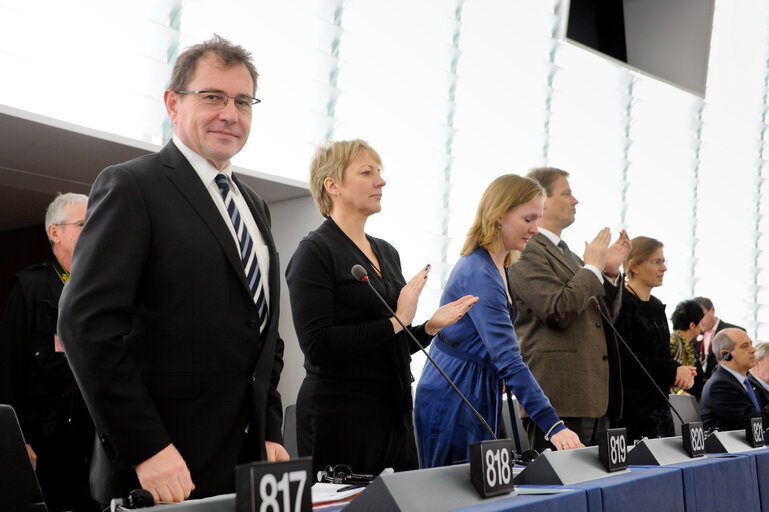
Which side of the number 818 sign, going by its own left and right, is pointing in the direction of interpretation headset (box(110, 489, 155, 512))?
right

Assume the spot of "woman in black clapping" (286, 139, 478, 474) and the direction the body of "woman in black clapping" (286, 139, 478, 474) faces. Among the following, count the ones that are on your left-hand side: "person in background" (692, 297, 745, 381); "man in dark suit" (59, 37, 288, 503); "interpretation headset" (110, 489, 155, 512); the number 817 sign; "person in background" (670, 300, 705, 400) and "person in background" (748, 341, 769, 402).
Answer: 3

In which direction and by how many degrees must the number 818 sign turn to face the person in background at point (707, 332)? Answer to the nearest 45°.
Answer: approximately 135° to its left

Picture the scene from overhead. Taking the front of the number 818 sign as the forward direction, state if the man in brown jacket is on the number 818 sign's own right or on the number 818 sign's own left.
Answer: on the number 818 sign's own left

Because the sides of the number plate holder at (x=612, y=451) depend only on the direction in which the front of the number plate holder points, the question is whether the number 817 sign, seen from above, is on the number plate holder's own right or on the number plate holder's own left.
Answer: on the number plate holder's own right

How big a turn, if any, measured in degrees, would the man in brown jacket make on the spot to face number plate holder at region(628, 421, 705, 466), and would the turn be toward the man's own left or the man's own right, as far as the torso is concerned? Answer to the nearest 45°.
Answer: approximately 45° to the man's own right

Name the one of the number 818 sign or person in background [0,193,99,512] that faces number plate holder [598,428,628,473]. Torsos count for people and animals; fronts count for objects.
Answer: the person in background

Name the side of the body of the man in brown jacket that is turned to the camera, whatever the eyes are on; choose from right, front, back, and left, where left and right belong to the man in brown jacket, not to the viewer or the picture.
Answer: right

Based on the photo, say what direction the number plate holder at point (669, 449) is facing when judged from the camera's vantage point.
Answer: facing the viewer and to the right of the viewer

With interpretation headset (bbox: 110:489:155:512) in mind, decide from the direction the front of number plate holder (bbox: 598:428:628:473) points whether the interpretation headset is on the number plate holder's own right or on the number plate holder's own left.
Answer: on the number plate holder's own right

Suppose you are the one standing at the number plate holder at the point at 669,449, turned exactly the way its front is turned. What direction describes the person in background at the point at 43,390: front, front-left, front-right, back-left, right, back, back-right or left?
back-right

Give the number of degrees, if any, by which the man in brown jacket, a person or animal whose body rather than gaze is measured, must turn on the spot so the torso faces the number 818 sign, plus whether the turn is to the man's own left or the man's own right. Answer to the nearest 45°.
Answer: approximately 90° to the man's own right

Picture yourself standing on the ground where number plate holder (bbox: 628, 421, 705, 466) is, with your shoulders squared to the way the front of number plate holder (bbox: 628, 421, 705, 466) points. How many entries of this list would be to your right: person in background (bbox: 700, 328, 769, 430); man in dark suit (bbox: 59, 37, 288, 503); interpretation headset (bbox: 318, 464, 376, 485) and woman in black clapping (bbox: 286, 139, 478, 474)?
3

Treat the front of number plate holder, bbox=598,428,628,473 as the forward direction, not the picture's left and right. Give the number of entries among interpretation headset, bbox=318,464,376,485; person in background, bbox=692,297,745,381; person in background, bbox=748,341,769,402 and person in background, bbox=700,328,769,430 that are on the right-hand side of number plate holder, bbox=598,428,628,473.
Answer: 1

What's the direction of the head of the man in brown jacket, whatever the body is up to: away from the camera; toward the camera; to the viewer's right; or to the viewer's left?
to the viewer's right

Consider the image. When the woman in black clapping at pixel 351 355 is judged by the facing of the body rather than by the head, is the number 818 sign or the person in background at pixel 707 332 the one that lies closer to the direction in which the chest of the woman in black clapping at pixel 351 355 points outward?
the number 818 sign

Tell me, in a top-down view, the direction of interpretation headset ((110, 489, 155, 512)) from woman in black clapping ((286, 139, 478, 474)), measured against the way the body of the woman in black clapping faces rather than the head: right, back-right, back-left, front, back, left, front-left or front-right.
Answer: front-right

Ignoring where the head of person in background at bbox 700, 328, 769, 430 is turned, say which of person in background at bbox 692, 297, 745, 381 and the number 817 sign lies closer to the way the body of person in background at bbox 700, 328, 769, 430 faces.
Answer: the number 817 sign
